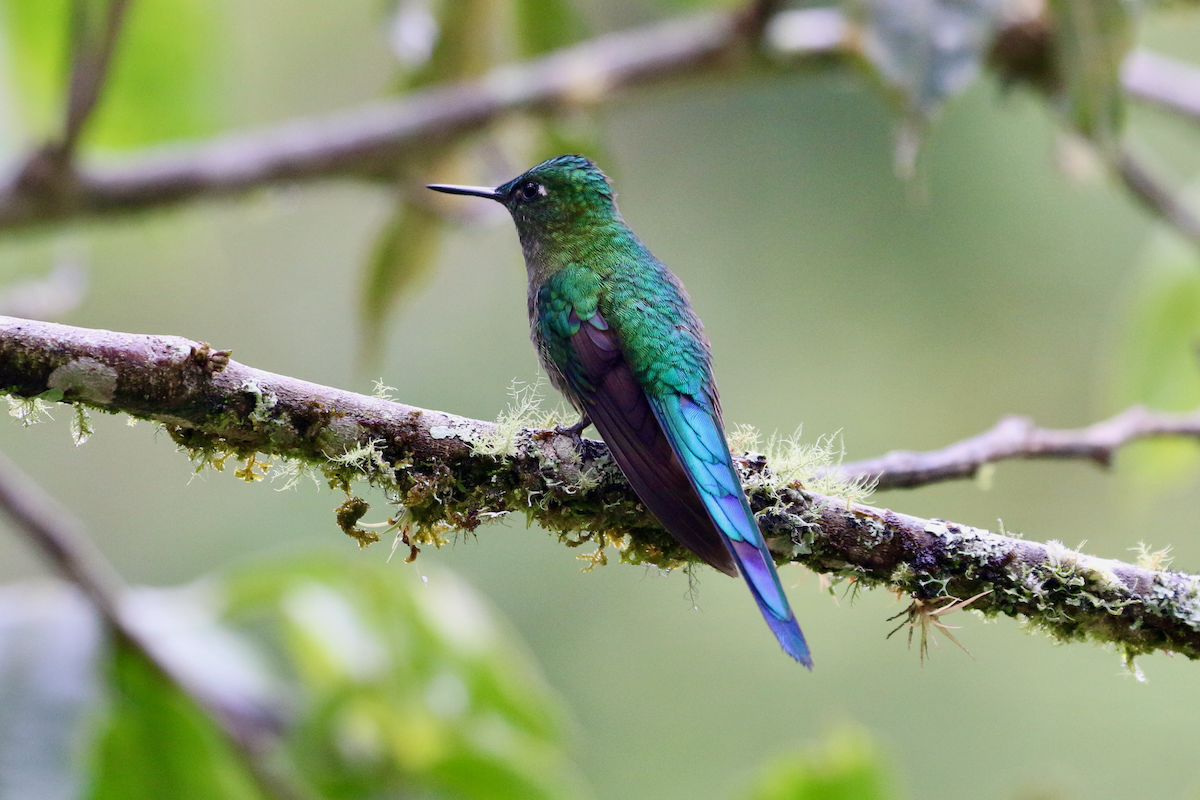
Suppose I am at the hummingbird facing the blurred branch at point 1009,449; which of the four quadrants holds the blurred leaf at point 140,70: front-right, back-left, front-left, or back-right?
back-left

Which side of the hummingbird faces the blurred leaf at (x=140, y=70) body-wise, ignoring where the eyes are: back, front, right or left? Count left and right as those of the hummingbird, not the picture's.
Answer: front

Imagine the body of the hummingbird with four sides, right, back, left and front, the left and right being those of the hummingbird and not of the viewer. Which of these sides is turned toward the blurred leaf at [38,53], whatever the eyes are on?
front

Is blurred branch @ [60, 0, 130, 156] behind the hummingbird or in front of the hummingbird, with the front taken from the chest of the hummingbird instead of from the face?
in front

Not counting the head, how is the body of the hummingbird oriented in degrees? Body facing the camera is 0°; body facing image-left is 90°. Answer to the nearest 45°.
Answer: approximately 135°
